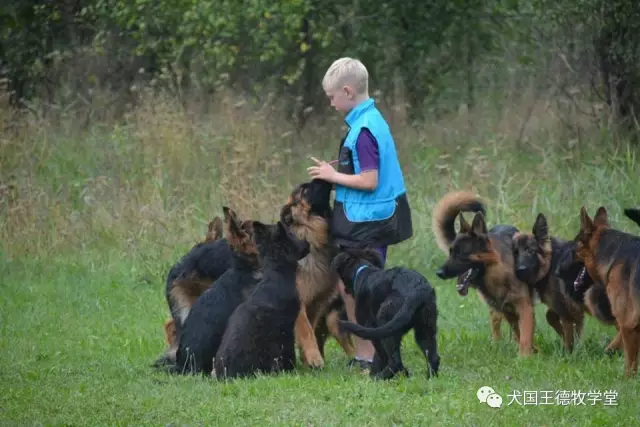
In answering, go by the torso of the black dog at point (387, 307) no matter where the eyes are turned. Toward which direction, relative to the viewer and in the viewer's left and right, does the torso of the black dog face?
facing away from the viewer and to the left of the viewer

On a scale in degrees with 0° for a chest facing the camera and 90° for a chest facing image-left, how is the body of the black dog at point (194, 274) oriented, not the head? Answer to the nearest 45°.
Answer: approximately 225°

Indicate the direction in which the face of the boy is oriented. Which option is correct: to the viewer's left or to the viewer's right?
to the viewer's left

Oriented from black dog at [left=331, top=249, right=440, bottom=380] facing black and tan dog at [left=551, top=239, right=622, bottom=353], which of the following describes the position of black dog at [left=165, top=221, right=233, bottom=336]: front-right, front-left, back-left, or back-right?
back-left

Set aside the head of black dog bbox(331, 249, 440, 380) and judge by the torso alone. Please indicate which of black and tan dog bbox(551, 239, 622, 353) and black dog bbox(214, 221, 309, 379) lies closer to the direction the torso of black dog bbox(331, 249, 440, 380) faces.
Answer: the black dog

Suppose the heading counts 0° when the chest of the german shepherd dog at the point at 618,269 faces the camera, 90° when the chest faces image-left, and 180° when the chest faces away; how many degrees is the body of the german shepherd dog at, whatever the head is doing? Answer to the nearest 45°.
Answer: approximately 90°

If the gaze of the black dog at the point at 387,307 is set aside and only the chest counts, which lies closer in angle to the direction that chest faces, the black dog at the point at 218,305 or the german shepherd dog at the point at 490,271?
the black dog

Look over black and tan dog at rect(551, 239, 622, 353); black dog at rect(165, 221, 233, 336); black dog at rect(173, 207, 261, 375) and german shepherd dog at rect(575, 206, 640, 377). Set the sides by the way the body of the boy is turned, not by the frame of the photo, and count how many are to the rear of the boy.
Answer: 2

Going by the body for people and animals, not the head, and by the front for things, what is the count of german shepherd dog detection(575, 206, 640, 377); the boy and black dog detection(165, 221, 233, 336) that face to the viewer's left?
2

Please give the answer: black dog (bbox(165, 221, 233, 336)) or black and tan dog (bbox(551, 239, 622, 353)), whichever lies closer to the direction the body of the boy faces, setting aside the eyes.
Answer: the black dog

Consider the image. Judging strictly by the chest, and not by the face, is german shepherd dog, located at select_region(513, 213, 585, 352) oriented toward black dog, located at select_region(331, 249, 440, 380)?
yes
